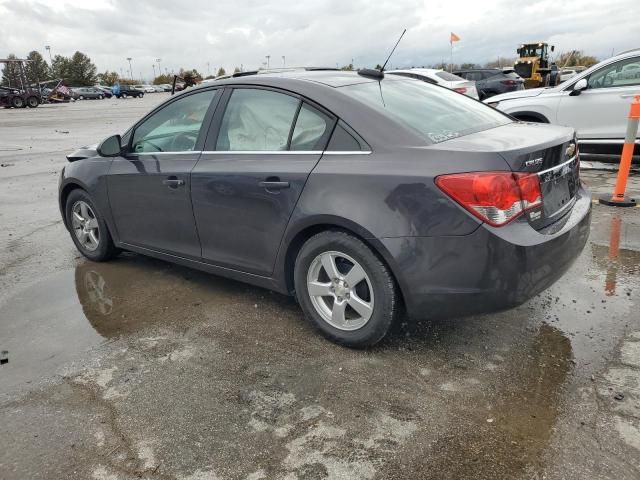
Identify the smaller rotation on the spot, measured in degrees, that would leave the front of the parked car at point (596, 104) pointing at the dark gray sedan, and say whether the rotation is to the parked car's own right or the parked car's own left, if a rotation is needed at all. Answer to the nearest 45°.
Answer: approximately 90° to the parked car's own left

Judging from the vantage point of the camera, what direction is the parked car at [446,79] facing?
facing away from the viewer and to the left of the viewer

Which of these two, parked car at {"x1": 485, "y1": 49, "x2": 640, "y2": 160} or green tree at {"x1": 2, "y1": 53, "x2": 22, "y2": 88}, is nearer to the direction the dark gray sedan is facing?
the green tree

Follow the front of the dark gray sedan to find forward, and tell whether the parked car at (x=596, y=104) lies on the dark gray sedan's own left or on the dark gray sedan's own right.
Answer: on the dark gray sedan's own right

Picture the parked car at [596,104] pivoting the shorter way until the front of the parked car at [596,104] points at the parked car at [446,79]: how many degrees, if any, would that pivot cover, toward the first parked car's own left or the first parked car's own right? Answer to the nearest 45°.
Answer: approximately 45° to the first parked car's own right

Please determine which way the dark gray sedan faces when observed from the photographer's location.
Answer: facing away from the viewer and to the left of the viewer

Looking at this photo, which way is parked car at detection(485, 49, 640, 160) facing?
to the viewer's left

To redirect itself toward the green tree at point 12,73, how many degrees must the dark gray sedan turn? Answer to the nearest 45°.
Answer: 0° — it already faces it
